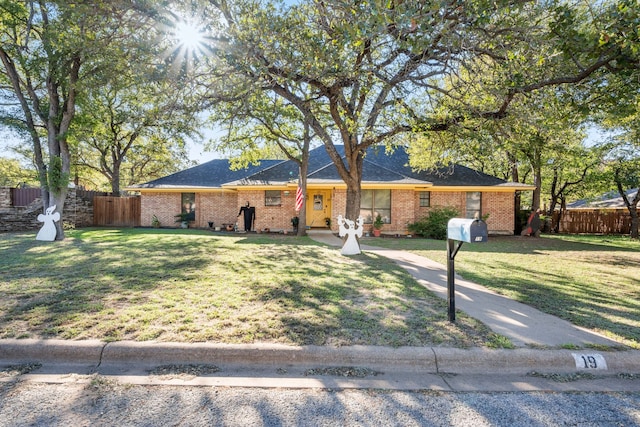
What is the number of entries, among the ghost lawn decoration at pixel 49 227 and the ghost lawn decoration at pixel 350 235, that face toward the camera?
2

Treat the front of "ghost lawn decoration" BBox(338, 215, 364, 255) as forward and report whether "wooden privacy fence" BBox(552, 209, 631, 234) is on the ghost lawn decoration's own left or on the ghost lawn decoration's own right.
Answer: on the ghost lawn decoration's own left

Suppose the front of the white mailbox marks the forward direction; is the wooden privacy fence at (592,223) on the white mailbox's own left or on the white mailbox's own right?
on the white mailbox's own left

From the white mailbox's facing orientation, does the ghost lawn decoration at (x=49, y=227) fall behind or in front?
behind

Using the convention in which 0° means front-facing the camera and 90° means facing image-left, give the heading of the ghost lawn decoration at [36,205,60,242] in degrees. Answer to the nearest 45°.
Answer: approximately 0°

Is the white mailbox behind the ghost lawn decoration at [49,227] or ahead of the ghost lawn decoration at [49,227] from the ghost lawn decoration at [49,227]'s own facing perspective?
ahead

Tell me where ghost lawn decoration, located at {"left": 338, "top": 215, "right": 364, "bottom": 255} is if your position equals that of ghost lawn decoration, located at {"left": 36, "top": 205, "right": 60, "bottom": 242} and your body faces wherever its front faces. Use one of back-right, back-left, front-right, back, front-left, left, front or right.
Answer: front-left

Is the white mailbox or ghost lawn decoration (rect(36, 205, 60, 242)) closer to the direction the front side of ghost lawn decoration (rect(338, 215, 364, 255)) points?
the white mailbox

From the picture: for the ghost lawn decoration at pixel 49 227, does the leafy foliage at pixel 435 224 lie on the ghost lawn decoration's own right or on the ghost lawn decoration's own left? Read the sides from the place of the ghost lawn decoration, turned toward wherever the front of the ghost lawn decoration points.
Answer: on the ghost lawn decoration's own left

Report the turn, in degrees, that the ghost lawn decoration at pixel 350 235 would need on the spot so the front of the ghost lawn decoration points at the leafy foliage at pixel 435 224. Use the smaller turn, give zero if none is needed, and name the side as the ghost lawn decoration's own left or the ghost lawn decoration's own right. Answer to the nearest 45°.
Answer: approximately 135° to the ghost lawn decoration's own left

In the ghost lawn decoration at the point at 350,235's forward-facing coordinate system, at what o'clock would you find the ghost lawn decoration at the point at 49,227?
the ghost lawn decoration at the point at 49,227 is roughly at 3 o'clock from the ghost lawn decoration at the point at 350,235.

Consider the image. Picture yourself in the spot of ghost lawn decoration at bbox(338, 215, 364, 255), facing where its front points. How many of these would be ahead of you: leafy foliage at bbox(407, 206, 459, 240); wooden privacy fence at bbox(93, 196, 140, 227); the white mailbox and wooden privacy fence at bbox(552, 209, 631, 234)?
1
